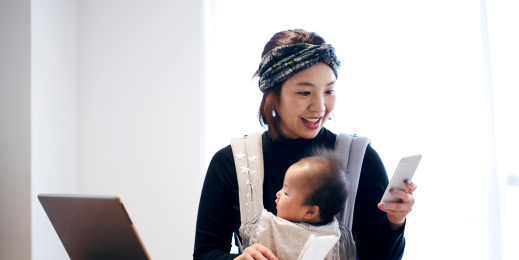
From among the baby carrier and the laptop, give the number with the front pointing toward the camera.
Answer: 1

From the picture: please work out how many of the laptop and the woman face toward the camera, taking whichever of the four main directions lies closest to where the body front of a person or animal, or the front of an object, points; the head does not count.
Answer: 1

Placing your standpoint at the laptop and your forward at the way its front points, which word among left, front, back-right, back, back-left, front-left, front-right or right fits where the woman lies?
front-right

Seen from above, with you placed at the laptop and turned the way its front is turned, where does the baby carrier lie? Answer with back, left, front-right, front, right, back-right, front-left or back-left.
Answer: front-right

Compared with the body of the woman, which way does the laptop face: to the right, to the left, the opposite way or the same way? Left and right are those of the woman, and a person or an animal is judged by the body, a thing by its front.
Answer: the opposite way

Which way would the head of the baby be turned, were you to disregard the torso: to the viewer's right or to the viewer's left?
to the viewer's left

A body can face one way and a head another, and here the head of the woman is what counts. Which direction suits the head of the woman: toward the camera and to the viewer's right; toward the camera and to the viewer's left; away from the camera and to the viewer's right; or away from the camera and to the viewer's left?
toward the camera and to the viewer's right

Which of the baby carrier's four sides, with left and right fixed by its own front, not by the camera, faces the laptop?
right

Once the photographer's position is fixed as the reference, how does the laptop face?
facing away from the viewer and to the right of the viewer
